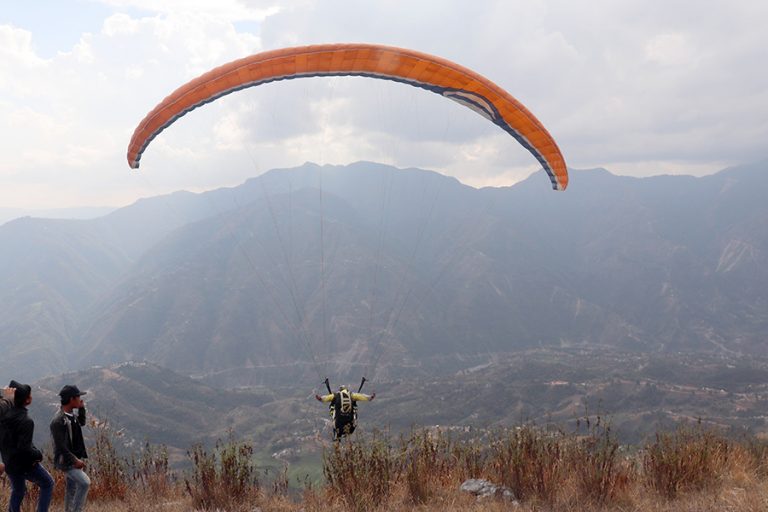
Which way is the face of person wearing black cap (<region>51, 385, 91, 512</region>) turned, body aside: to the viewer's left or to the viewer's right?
to the viewer's right

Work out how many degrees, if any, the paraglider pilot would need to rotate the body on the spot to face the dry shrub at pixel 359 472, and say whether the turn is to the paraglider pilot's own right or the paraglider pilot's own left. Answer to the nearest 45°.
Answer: approximately 180°

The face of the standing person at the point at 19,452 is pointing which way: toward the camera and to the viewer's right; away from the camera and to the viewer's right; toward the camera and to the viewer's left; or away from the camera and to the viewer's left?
away from the camera and to the viewer's right

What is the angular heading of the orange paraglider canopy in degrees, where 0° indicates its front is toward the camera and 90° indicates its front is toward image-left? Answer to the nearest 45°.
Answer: approximately 180°

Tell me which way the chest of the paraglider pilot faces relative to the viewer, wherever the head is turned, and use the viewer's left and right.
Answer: facing away from the viewer

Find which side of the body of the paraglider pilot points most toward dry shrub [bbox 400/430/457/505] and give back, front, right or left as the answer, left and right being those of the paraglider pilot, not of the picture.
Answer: back

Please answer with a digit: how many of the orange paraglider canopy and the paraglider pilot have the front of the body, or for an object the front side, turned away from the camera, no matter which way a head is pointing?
2
